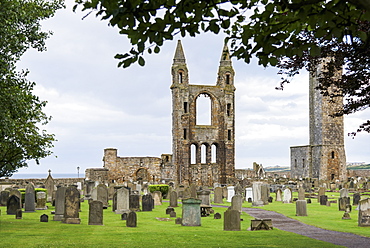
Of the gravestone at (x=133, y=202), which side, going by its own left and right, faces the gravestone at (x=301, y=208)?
left

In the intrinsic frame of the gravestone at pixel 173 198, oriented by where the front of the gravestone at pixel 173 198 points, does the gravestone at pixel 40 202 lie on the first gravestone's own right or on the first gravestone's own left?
on the first gravestone's own right

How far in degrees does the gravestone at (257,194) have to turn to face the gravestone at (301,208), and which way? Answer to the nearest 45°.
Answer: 0° — it already faces it

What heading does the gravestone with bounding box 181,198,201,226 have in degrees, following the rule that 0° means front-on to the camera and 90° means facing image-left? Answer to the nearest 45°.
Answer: approximately 0°

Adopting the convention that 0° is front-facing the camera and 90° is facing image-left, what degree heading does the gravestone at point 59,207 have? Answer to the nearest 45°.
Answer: approximately 0°

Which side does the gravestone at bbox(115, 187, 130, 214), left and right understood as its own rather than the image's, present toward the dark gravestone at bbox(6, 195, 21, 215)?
right

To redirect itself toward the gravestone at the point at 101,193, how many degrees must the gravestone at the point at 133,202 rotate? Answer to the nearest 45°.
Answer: approximately 135° to its right

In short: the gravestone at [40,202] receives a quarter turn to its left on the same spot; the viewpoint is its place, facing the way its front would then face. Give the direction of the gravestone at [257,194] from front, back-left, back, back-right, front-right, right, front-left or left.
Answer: front
